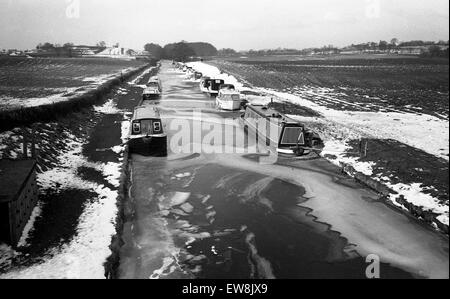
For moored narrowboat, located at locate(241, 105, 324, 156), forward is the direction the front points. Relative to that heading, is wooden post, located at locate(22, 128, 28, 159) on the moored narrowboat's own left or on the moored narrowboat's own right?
on the moored narrowboat's own right

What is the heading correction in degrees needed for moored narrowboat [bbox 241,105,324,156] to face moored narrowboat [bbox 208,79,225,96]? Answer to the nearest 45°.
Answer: approximately 135° to its left

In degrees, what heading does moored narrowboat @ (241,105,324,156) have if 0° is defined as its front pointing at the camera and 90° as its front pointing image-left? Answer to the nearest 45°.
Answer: approximately 315°

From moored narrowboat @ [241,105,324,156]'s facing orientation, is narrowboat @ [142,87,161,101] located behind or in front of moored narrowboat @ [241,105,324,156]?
behind

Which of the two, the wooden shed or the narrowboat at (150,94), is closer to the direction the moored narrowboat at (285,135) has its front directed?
the wooden shed

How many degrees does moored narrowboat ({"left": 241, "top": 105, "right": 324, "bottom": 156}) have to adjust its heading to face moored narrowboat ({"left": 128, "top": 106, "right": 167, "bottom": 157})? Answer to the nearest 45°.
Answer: approximately 135° to its right
